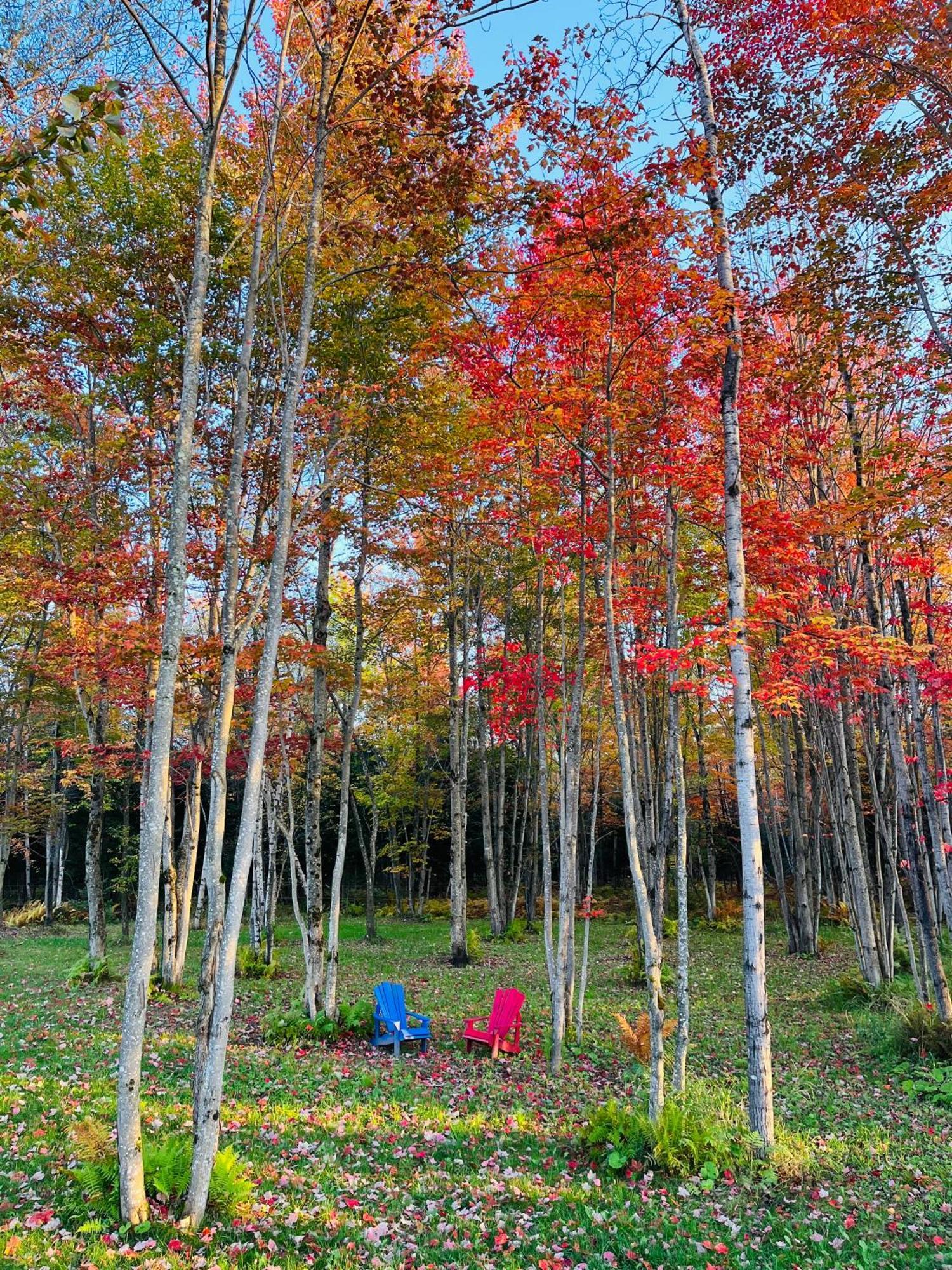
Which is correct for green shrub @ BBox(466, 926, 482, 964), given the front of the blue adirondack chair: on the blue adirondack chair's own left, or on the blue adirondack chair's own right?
on the blue adirondack chair's own left

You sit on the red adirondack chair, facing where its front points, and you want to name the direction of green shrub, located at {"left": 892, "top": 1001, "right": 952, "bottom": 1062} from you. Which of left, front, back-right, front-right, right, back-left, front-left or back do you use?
back-left

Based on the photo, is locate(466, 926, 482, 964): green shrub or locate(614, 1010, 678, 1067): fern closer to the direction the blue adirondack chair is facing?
the fern

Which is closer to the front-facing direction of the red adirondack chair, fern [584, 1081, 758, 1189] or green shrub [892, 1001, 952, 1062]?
the fern

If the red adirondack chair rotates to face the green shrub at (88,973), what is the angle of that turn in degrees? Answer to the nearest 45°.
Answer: approximately 90° to its right

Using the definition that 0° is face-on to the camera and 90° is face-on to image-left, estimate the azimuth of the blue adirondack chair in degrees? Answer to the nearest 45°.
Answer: approximately 315°

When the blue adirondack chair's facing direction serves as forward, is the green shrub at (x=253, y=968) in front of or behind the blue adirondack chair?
behind

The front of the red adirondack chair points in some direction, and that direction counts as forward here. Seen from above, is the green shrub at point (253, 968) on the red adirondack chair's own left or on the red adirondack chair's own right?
on the red adirondack chair's own right

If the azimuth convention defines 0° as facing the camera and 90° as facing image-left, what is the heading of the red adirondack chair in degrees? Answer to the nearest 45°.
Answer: approximately 45°

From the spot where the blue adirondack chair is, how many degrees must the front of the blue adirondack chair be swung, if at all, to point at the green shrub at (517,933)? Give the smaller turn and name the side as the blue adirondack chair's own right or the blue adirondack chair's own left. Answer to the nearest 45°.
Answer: approximately 135° to the blue adirondack chair's own left

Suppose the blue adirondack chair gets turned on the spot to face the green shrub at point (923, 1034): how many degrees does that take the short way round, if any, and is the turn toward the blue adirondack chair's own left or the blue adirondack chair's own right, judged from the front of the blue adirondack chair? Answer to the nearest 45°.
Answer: approximately 45° to the blue adirondack chair's own left
